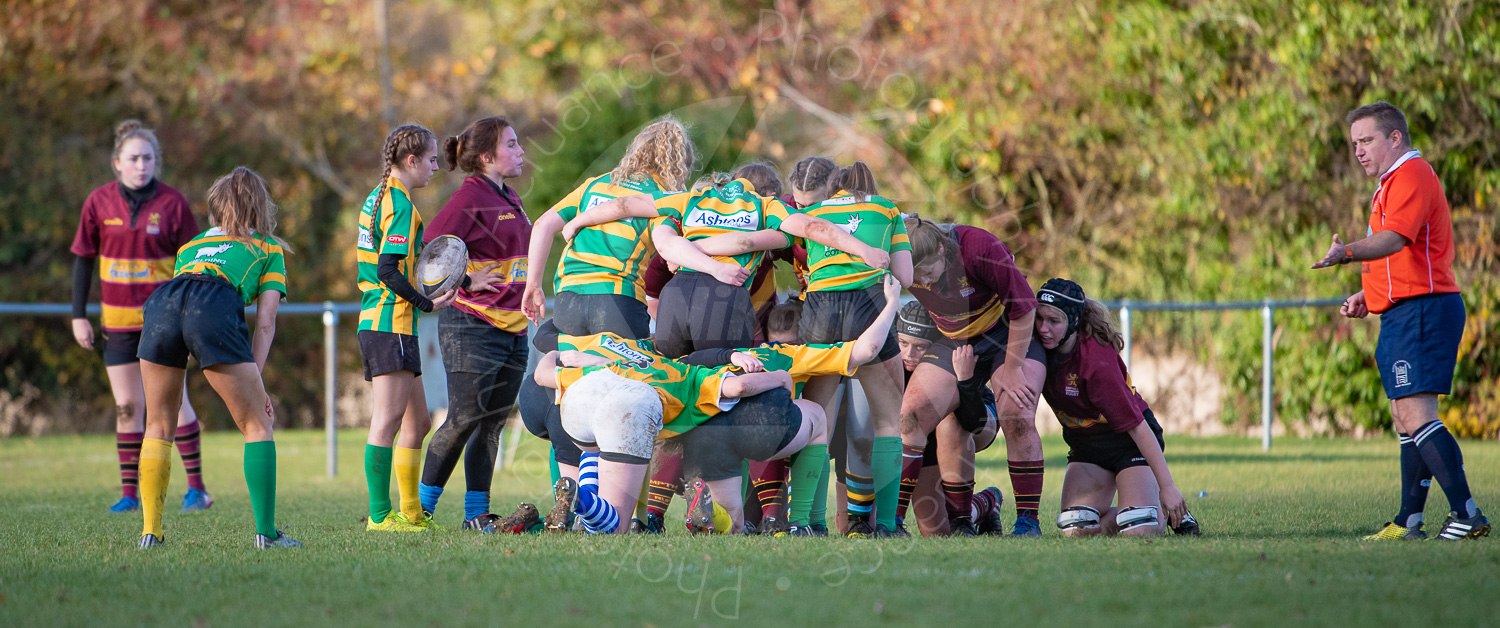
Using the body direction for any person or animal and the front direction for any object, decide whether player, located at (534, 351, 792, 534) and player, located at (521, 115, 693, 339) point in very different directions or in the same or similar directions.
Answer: same or similar directions

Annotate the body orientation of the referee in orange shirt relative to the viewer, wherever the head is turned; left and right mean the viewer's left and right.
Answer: facing to the left of the viewer

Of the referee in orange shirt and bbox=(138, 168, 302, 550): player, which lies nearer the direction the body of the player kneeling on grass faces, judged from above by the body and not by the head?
the player

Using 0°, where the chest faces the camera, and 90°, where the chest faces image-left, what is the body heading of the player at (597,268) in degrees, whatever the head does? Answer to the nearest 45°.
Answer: approximately 225°

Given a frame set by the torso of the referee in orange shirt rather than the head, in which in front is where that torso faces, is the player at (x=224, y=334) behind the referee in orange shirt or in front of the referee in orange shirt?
in front

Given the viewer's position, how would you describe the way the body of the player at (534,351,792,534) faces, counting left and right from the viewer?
facing away from the viewer and to the right of the viewer

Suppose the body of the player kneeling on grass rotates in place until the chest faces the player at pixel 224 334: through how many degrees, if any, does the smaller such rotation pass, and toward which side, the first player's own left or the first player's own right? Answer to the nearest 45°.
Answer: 0° — they already face them

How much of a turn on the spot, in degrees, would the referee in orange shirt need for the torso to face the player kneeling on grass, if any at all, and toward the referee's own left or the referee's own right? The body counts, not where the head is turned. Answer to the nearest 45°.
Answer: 0° — they already face them

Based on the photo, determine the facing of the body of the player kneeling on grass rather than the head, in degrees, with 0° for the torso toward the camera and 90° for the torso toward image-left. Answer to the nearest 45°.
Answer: approximately 45°

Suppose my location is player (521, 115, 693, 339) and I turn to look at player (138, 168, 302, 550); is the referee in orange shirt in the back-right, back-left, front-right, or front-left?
back-left

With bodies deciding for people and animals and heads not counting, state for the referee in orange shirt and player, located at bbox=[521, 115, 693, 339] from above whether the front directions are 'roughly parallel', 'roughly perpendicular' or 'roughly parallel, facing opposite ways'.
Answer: roughly perpendicular

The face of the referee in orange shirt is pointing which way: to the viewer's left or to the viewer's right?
to the viewer's left
